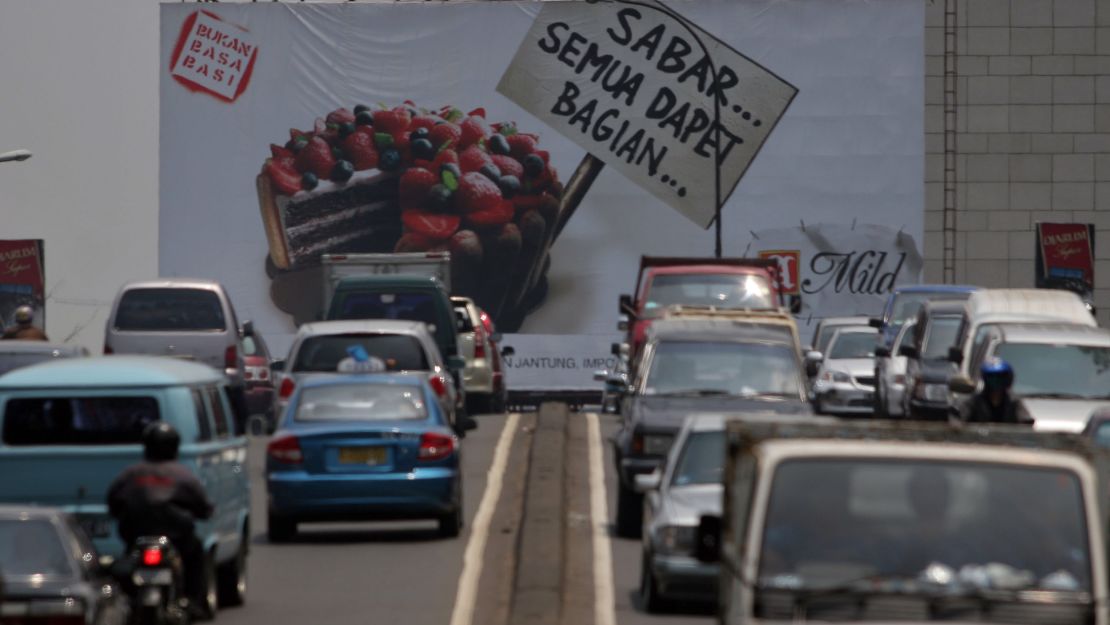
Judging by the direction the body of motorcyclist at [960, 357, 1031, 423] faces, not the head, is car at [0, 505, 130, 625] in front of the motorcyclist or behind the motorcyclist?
in front

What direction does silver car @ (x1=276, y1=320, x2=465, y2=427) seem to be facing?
away from the camera

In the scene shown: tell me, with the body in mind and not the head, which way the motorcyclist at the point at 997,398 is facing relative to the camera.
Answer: toward the camera

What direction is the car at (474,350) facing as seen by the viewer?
away from the camera

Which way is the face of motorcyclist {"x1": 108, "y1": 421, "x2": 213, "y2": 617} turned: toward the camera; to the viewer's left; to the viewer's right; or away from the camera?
away from the camera

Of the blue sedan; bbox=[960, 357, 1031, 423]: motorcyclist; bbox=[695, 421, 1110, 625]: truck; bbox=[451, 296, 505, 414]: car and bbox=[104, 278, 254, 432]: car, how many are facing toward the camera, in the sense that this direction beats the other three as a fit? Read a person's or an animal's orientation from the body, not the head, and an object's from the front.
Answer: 2

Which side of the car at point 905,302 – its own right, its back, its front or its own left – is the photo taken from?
front

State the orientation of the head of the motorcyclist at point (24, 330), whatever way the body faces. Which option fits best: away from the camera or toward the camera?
away from the camera

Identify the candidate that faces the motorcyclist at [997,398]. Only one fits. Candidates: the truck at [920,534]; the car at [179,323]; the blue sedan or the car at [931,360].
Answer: the car at [931,360]

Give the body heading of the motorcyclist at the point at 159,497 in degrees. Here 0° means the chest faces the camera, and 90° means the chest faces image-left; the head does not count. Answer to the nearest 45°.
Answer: approximately 180°

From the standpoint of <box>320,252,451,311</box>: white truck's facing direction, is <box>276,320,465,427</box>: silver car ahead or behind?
behind
